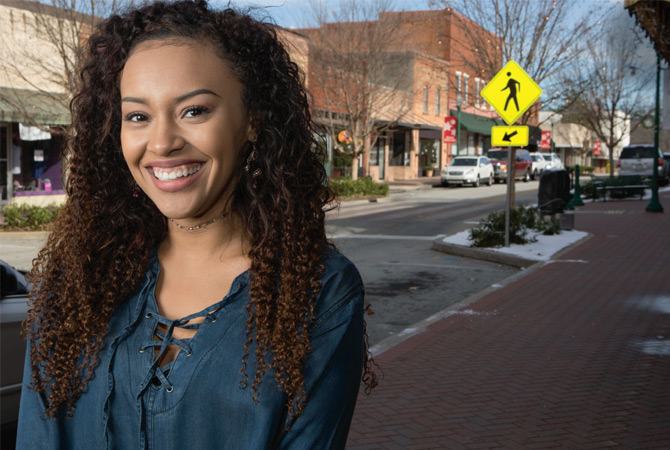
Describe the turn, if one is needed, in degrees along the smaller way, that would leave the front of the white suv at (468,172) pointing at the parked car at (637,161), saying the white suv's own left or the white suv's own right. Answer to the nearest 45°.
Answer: approximately 135° to the white suv's own left

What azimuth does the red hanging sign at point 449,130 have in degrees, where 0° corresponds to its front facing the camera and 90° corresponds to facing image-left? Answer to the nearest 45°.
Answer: approximately 0°

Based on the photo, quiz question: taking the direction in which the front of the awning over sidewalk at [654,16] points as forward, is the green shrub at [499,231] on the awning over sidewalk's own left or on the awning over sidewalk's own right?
on the awning over sidewalk's own right

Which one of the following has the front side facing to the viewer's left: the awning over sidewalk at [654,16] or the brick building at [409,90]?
the awning over sidewalk

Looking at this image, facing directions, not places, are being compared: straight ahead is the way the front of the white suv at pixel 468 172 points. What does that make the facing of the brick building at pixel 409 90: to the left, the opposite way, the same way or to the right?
to the left

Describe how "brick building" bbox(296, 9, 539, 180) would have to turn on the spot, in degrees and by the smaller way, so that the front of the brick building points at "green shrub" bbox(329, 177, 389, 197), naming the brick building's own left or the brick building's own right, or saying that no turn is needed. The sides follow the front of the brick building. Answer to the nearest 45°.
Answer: approximately 45° to the brick building's own right

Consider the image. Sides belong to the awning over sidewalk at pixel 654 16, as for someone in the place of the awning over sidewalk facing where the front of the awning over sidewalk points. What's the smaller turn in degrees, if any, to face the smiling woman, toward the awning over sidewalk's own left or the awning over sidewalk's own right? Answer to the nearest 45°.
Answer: approximately 90° to the awning over sidewalk's own left

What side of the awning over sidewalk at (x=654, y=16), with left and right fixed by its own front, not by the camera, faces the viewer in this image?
left

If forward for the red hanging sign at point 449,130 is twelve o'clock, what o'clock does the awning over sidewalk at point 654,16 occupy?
The awning over sidewalk is roughly at 12 o'clock from the red hanging sign.

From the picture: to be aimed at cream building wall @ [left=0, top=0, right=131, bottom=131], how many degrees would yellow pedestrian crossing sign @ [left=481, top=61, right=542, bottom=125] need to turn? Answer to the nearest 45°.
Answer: approximately 90° to its right

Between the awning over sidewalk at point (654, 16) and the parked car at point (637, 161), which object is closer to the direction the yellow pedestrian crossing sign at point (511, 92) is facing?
the awning over sidewalk

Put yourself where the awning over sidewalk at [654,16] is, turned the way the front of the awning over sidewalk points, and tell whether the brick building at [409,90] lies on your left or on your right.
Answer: on your right

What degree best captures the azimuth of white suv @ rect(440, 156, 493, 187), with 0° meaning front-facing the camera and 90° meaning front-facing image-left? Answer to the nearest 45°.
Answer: approximately 45°
